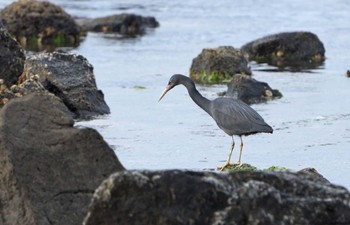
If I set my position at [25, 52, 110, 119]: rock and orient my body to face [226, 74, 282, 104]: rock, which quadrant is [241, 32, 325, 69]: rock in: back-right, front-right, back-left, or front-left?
front-left

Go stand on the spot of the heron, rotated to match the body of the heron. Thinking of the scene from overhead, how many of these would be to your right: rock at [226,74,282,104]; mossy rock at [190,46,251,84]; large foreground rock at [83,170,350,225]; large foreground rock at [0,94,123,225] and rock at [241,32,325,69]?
3

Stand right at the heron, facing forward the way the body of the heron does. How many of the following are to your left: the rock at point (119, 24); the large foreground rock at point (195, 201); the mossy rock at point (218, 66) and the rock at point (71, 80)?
1

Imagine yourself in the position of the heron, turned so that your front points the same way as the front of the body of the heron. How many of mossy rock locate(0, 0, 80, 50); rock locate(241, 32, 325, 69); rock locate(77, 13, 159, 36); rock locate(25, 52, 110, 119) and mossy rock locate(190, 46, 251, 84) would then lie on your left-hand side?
0

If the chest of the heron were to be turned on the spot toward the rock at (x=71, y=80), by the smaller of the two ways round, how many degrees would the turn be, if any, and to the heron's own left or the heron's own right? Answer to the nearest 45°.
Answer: approximately 45° to the heron's own right

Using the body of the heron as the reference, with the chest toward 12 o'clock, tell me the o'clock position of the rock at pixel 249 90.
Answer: The rock is roughly at 3 o'clock from the heron.

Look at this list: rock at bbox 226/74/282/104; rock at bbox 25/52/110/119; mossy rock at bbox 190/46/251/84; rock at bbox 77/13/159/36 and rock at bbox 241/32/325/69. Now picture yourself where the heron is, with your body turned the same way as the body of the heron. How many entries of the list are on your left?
0

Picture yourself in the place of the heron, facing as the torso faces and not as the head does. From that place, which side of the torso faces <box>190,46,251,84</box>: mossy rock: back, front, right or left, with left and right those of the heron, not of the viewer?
right

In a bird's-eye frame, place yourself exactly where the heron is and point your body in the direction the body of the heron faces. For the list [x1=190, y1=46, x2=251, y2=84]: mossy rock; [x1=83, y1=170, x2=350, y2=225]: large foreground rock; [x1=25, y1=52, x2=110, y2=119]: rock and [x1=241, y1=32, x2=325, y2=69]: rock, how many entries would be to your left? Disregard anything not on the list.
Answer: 1

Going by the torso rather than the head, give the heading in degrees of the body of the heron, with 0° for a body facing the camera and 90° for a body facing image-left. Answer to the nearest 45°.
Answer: approximately 90°

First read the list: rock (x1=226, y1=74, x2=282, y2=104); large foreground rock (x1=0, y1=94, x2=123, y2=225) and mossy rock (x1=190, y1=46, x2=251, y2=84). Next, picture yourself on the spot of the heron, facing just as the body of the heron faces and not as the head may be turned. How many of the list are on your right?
2

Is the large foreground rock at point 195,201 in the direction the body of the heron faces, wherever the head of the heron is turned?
no

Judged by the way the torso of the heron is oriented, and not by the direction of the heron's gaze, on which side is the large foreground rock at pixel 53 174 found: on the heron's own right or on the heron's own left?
on the heron's own left

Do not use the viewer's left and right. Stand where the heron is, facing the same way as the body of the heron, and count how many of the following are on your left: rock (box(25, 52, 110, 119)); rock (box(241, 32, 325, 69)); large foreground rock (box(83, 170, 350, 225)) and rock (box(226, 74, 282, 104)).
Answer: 1

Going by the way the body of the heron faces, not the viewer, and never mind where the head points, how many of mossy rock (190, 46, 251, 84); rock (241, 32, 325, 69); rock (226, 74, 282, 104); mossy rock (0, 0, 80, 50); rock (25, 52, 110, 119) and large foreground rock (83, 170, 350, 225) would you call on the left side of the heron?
1

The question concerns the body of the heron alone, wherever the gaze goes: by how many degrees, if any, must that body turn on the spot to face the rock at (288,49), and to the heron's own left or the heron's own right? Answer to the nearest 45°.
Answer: approximately 90° to the heron's own right

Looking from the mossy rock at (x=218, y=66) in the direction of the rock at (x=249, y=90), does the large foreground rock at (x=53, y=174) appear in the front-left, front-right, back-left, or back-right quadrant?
front-right

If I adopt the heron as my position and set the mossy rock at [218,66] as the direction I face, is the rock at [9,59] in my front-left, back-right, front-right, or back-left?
front-left

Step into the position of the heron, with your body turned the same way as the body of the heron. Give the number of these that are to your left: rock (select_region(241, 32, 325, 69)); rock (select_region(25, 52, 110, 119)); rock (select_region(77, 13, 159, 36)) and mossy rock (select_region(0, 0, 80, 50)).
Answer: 0
